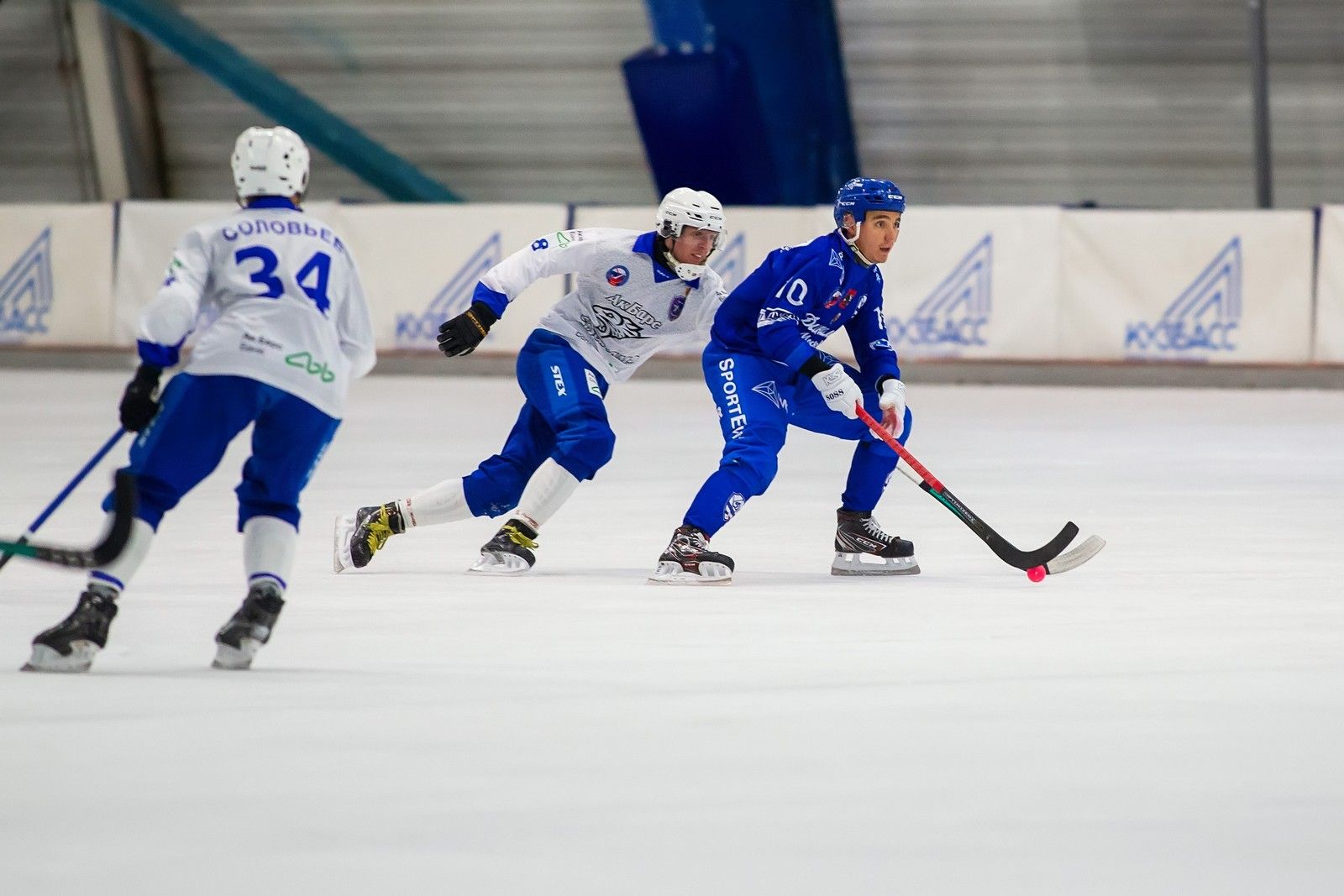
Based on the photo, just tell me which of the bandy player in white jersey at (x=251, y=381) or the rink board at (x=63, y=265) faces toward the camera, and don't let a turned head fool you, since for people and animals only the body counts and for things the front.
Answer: the rink board

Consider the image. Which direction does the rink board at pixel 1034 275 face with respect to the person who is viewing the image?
facing the viewer

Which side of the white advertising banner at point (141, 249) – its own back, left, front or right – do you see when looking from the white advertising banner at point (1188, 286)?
left

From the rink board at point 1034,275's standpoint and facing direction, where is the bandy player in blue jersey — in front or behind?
in front

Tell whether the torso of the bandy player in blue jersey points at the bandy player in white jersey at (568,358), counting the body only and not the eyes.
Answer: no

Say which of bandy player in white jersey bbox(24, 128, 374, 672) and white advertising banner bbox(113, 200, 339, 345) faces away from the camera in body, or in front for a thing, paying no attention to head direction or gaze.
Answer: the bandy player in white jersey

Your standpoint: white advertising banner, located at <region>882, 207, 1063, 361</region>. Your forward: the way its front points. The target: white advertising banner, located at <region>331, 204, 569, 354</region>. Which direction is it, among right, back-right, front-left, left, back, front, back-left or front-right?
right

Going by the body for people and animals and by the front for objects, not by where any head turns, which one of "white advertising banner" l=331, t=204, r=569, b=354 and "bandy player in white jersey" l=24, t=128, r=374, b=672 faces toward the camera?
the white advertising banner

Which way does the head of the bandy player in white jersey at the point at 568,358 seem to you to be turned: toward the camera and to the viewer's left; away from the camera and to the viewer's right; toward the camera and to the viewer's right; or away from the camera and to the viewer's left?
toward the camera and to the viewer's right

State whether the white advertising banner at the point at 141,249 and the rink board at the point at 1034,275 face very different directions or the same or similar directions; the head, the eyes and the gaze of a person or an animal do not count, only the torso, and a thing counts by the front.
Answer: same or similar directions

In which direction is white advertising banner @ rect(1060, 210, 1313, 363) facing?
toward the camera

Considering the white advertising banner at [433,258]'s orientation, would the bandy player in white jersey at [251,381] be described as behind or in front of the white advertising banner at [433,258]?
in front

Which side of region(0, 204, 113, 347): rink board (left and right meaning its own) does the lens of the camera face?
front

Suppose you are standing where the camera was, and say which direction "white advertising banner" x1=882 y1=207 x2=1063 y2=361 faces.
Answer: facing the viewer

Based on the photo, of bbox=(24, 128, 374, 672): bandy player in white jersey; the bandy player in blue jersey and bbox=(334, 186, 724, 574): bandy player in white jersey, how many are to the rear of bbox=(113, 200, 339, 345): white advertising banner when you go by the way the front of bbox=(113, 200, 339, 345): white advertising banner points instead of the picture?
0

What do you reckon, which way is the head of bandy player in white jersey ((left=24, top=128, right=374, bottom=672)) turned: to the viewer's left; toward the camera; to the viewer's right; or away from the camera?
away from the camera

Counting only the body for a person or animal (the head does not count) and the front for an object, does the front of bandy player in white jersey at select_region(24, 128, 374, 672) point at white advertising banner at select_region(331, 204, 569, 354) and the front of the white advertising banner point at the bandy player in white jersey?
yes

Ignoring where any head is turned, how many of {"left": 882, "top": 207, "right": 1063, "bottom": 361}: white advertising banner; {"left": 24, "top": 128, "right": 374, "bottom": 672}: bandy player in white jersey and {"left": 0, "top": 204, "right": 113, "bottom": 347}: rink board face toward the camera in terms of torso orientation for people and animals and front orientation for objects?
2

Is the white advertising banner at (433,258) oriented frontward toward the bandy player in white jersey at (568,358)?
yes
